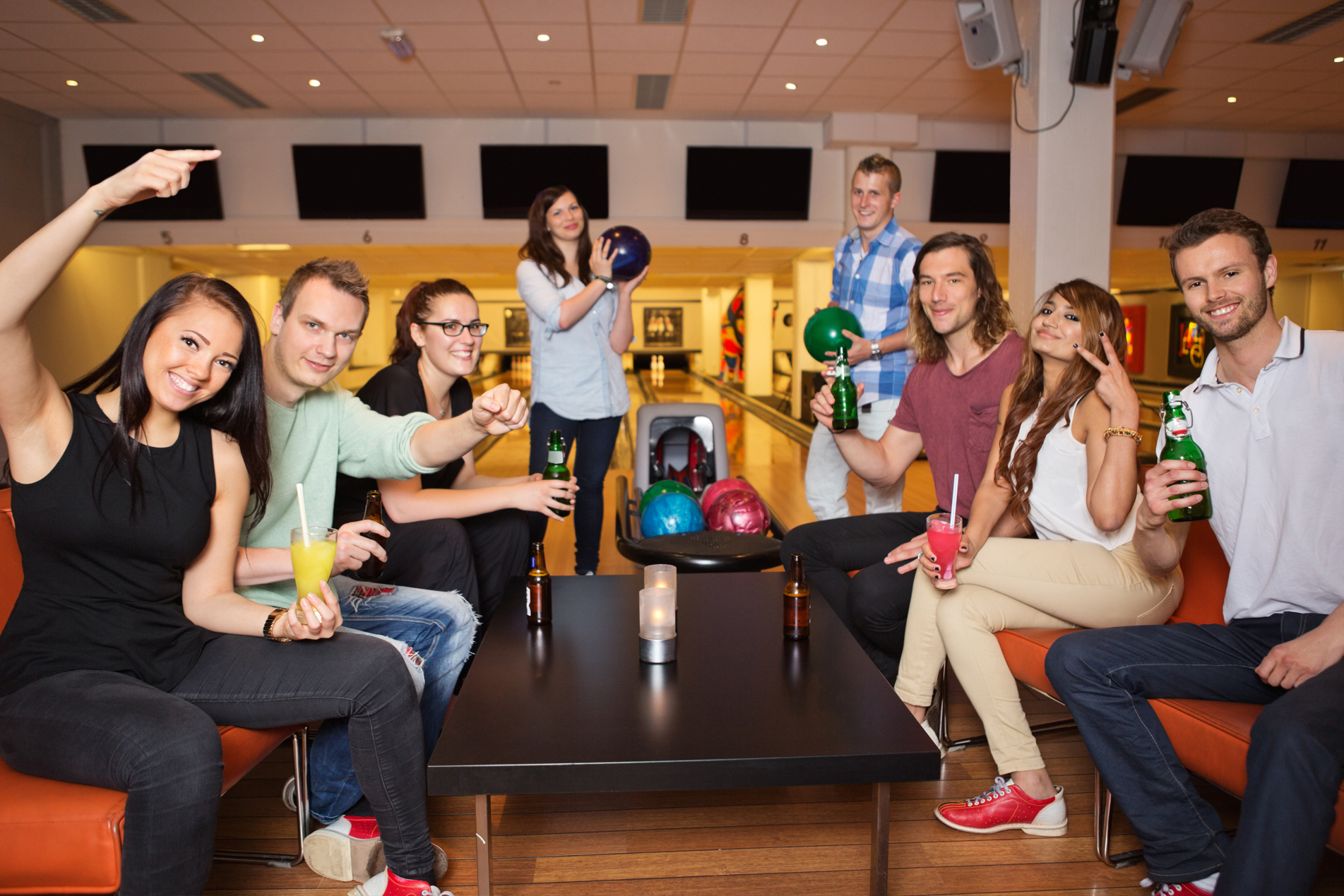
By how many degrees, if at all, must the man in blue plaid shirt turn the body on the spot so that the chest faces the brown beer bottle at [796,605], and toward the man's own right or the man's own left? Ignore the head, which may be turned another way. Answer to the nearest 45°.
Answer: approximately 45° to the man's own left

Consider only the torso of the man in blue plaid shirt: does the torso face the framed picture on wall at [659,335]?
no

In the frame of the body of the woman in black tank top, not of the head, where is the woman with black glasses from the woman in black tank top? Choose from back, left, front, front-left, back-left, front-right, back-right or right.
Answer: left

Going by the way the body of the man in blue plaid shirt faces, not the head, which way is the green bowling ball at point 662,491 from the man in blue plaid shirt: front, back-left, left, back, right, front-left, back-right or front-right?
front-right

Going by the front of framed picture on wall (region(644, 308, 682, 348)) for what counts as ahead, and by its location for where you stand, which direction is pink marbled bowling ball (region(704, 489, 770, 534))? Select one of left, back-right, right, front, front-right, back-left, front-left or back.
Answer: front

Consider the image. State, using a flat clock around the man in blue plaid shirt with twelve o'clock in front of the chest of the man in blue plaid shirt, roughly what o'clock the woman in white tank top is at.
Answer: The woman in white tank top is roughly at 10 o'clock from the man in blue plaid shirt.

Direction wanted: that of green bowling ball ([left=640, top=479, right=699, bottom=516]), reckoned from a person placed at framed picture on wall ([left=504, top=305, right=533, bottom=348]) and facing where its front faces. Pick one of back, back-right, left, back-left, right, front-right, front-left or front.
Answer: front

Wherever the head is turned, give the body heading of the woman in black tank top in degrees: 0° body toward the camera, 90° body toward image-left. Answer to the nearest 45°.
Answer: approximately 315°

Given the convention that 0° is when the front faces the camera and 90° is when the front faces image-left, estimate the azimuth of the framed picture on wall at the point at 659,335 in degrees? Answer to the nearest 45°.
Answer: approximately 0°

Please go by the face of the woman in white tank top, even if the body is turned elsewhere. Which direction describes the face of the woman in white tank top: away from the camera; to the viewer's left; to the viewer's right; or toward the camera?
toward the camera

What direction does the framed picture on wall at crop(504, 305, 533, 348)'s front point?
toward the camera

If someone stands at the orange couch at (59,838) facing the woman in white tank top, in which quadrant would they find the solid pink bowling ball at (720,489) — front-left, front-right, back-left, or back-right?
front-left

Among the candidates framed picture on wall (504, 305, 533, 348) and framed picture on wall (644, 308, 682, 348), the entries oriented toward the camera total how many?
2
